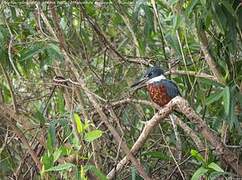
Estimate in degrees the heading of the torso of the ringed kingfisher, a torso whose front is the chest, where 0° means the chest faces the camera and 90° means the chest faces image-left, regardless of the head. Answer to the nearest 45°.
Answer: approximately 45°
